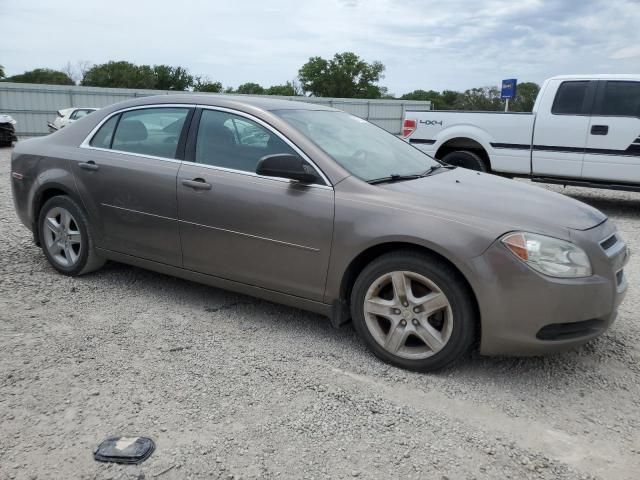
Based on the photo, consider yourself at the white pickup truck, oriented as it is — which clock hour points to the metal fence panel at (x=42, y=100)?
The metal fence panel is roughly at 7 o'clock from the white pickup truck.

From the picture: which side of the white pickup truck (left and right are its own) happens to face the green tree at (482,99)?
left

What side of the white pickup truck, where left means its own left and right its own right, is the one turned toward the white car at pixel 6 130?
back

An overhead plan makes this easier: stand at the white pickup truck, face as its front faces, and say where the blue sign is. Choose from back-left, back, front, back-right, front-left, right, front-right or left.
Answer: left

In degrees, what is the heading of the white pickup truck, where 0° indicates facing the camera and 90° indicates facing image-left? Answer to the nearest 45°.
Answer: approximately 270°

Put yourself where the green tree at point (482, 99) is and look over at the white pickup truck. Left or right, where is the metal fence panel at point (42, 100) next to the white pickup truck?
right
